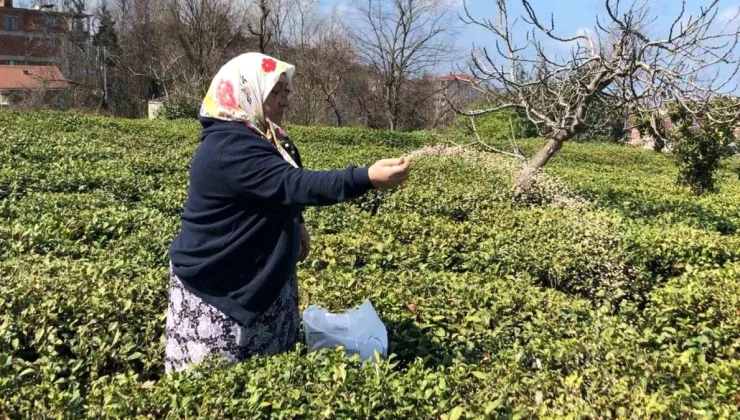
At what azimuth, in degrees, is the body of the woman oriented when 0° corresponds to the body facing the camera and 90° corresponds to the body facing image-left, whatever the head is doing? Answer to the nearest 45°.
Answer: approximately 270°

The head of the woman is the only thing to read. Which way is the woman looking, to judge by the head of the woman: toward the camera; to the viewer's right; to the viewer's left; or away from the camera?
to the viewer's right
